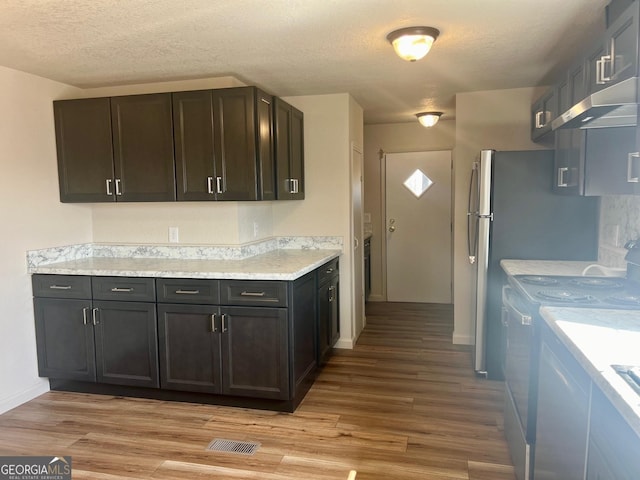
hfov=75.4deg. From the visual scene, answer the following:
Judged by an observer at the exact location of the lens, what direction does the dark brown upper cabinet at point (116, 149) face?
facing the viewer

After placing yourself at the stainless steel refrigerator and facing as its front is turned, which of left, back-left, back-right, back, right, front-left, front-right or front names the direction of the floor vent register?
front-left

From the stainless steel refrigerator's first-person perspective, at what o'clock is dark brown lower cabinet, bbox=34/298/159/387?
The dark brown lower cabinet is roughly at 11 o'clock from the stainless steel refrigerator.

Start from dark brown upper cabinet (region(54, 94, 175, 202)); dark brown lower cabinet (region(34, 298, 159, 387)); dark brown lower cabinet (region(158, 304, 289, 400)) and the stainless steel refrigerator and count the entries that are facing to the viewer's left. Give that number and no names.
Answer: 1

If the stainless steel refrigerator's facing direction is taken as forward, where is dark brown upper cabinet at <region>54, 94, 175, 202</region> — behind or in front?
in front

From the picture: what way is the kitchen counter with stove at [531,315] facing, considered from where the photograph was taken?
facing to the left of the viewer

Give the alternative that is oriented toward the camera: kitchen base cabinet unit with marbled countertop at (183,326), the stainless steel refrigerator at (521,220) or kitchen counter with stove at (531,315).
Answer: the kitchen base cabinet unit with marbled countertop

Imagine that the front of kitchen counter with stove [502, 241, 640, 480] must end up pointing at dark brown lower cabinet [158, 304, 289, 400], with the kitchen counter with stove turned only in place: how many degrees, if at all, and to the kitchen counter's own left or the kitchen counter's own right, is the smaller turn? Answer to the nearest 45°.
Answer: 0° — it already faces it

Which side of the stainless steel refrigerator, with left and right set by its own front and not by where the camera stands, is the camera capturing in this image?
left

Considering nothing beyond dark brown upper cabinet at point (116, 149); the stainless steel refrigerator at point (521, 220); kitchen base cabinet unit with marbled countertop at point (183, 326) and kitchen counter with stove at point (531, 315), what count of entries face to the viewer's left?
2

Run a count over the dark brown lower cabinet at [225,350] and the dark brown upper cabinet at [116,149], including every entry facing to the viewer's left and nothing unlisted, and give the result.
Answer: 0

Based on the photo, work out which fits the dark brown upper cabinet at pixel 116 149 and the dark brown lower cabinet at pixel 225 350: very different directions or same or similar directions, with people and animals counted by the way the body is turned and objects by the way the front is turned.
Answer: same or similar directions

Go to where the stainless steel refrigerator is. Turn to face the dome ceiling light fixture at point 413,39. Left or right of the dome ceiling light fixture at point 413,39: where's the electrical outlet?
right

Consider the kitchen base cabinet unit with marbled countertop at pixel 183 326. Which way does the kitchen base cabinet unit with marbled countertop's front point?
toward the camera

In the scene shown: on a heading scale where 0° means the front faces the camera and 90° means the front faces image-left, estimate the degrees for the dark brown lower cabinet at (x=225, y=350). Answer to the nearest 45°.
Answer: approximately 0°
